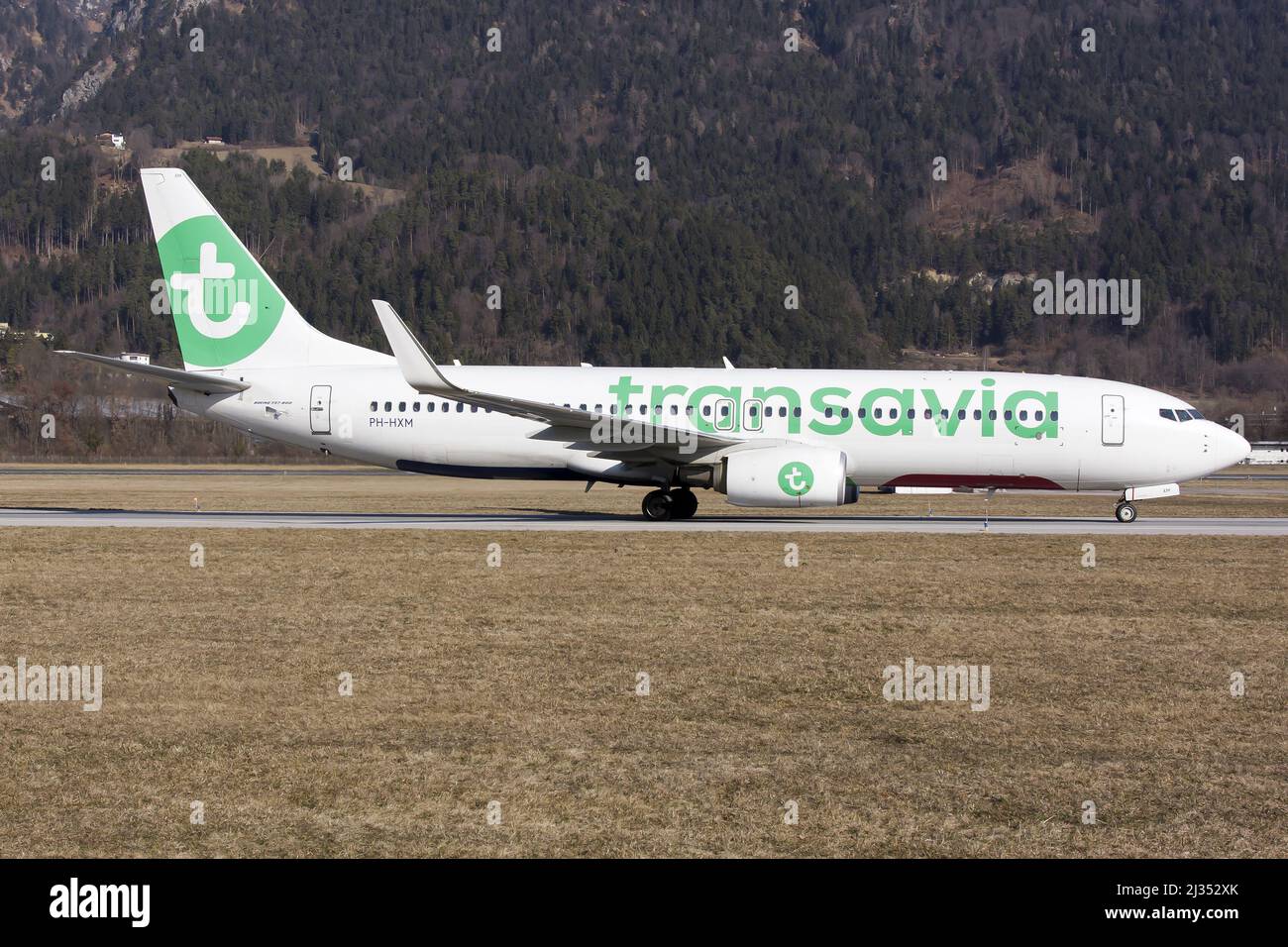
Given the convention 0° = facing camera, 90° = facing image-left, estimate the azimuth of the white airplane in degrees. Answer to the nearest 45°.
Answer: approximately 270°
